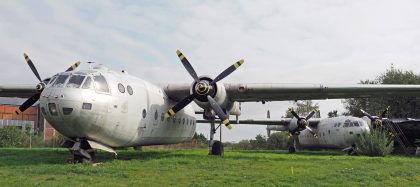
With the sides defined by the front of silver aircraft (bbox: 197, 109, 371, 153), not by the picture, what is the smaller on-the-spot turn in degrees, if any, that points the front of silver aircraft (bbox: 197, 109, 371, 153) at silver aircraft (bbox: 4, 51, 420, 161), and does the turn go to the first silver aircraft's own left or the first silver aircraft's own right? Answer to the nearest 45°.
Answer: approximately 90° to the first silver aircraft's own right

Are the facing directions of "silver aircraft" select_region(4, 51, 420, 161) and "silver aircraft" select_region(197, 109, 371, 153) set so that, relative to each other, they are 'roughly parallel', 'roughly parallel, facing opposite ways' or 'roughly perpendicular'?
roughly perpendicular

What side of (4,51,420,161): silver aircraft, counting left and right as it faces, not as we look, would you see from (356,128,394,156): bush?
back

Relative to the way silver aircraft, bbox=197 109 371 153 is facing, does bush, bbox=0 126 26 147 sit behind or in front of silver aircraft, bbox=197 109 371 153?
behind

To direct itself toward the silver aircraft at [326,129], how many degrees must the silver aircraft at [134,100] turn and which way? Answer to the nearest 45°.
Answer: approximately 180°

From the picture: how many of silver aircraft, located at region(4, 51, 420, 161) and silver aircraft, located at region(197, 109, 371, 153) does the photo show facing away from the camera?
0

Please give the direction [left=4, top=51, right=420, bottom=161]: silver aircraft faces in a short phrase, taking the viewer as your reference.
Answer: facing the viewer and to the left of the viewer

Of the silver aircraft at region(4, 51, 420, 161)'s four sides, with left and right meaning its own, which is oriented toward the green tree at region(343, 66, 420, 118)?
back

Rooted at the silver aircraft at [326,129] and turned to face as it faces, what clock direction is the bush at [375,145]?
The bush is roughly at 1 o'clock from the silver aircraft.

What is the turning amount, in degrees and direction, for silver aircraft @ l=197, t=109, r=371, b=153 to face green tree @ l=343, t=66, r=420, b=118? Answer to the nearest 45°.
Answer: approximately 90° to its left
